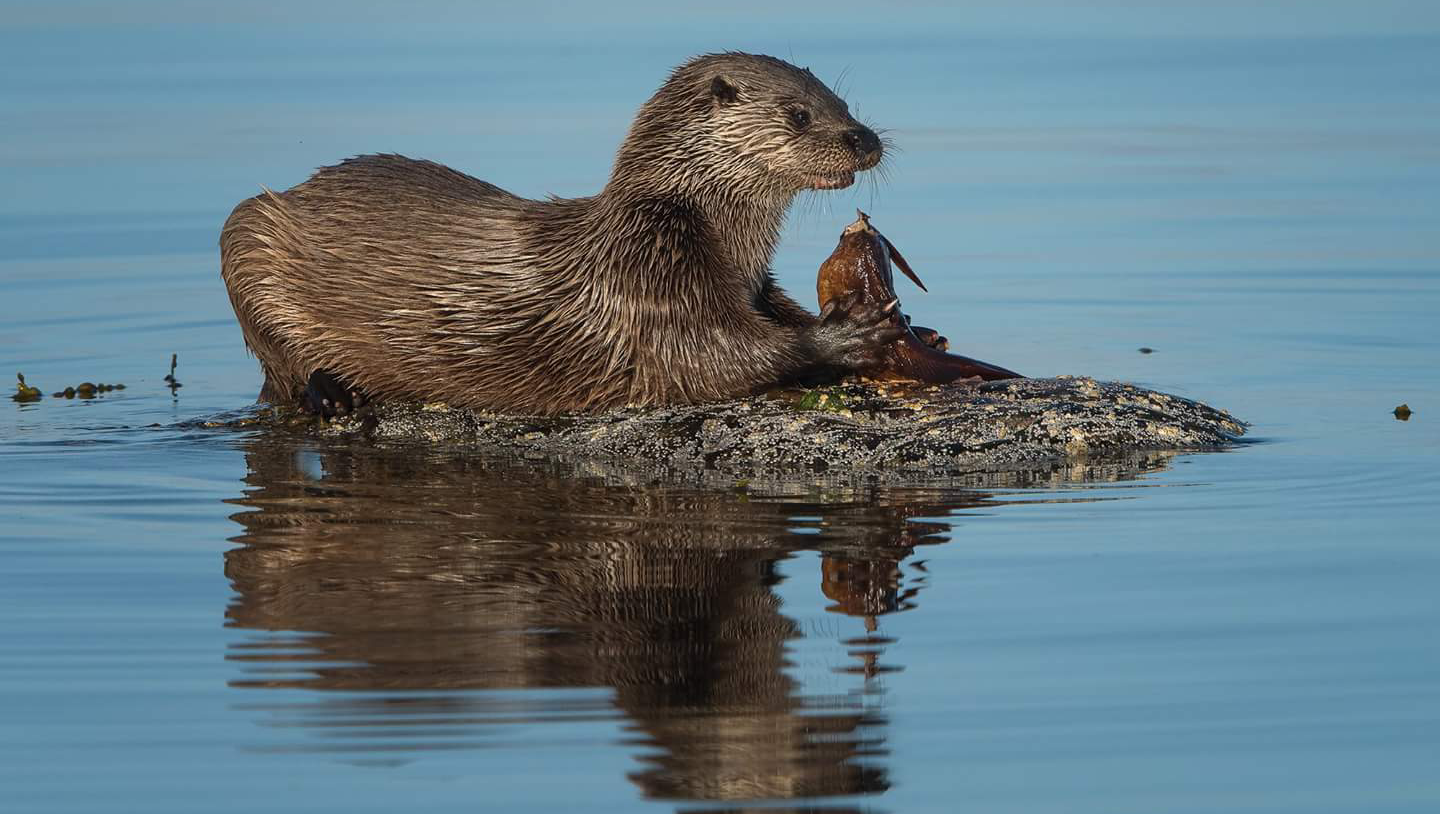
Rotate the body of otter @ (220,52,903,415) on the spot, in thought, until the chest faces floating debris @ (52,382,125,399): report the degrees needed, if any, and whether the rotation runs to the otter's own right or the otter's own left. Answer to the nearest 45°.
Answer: approximately 135° to the otter's own left

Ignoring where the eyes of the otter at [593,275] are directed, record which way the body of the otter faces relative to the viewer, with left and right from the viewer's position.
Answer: facing to the right of the viewer
